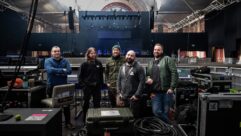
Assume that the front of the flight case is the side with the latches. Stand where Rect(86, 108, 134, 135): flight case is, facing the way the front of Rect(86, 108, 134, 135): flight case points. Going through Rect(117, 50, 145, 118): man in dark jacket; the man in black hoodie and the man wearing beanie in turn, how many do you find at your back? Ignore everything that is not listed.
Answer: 3

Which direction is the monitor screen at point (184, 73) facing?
toward the camera

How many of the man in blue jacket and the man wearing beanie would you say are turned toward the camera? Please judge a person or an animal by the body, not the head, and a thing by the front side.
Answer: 2

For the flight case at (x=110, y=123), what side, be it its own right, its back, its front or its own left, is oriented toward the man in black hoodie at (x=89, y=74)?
back

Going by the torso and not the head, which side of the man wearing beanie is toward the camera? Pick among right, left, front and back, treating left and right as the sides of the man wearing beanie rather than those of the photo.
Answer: front

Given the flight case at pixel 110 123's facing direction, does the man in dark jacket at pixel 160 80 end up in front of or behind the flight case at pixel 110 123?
behind

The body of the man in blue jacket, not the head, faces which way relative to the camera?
toward the camera

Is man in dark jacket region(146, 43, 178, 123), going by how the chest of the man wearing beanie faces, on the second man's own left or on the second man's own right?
on the second man's own left

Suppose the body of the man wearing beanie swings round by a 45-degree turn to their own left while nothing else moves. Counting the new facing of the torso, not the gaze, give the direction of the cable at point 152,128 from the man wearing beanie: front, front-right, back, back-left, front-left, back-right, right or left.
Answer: front-right

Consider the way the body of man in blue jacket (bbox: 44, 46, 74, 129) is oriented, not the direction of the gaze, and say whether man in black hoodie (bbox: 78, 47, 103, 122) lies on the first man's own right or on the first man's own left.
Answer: on the first man's own left

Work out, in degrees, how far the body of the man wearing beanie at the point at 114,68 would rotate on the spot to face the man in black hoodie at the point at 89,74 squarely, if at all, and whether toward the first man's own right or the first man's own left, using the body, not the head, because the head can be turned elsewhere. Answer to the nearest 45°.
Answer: approximately 90° to the first man's own right
